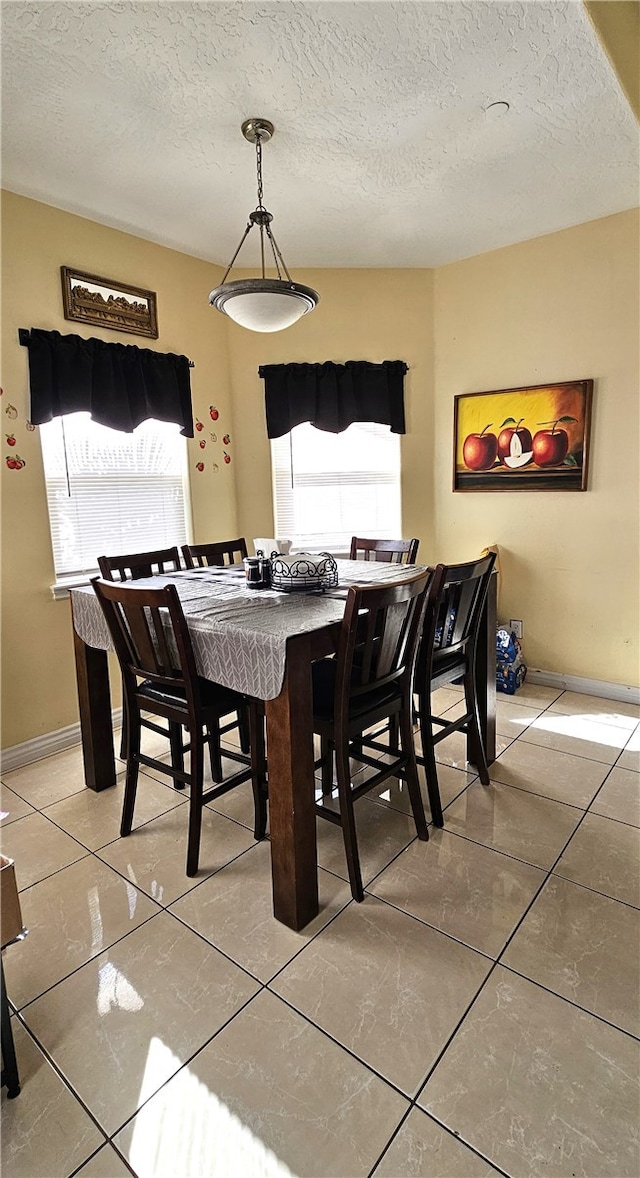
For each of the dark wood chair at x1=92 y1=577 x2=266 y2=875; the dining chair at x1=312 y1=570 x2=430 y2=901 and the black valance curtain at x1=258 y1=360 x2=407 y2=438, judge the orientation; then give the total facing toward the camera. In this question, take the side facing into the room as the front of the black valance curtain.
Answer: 1

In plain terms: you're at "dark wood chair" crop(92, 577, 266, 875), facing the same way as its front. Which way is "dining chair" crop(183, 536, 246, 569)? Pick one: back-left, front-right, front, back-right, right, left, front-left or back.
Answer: front-left

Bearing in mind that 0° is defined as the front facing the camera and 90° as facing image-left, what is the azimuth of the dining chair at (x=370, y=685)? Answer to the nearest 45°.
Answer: approximately 135°

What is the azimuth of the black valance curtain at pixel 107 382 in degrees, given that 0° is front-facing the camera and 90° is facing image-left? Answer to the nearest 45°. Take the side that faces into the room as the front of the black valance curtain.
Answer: approximately 315°

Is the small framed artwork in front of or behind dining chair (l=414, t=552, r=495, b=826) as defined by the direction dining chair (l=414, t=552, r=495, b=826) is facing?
in front

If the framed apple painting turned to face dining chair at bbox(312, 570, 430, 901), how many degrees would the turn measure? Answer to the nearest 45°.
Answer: approximately 45° to its left

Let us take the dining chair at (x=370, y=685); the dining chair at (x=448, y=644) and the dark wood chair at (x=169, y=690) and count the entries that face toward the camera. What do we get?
0

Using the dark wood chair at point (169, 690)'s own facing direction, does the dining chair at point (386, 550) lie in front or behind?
in front

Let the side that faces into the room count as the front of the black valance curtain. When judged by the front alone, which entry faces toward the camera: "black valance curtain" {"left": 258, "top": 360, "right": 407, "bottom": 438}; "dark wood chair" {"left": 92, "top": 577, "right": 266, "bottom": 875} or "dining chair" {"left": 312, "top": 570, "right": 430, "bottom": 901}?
the black valance curtain

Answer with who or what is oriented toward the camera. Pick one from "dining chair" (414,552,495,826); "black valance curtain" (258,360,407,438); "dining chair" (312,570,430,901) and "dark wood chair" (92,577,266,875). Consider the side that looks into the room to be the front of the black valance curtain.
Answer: the black valance curtain

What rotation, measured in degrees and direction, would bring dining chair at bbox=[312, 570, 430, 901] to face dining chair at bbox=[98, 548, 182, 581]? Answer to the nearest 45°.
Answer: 0° — it already faces it

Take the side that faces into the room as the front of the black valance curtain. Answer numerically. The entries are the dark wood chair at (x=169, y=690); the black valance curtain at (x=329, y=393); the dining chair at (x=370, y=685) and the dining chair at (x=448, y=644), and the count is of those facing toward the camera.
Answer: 1

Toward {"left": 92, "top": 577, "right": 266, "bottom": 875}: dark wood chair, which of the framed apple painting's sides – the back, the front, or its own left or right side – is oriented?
front

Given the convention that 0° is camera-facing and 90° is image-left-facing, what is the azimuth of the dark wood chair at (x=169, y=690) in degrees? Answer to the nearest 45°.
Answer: approximately 225°

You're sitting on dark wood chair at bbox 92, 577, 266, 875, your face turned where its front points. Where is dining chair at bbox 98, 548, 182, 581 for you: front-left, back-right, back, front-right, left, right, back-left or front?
front-left

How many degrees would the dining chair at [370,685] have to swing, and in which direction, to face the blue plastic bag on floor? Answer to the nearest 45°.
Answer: approximately 90° to its right
